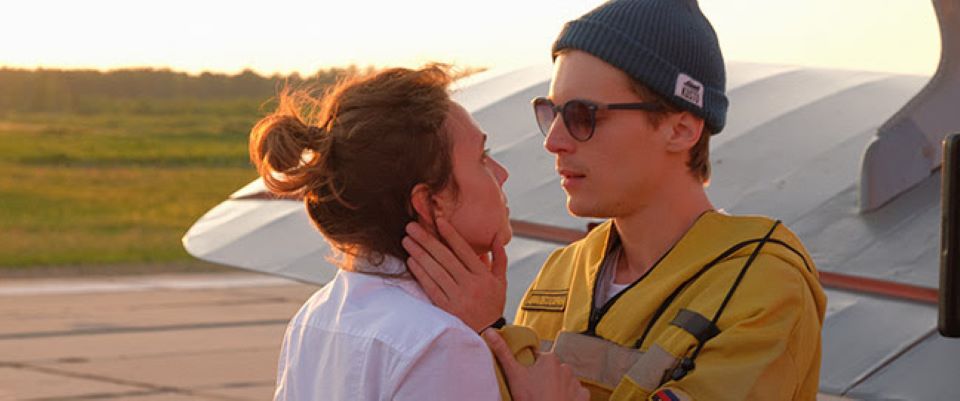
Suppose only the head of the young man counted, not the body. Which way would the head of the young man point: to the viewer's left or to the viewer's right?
to the viewer's left

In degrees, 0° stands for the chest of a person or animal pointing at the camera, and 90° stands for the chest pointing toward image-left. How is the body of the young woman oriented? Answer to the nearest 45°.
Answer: approximately 225°

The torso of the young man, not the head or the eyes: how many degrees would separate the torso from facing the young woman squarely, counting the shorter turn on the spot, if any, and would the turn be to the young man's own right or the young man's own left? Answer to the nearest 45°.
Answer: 0° — they already face them

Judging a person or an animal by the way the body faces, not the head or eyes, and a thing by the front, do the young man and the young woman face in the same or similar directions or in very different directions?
very different directions

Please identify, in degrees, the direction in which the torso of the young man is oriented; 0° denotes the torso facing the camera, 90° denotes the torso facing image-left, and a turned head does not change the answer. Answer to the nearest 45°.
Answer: approximately 45°
